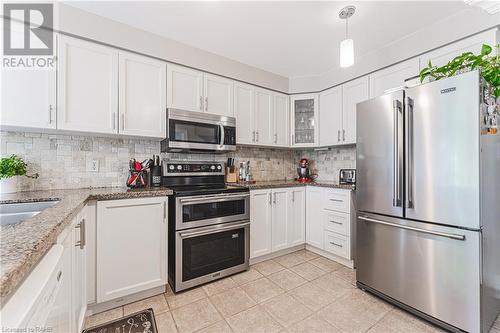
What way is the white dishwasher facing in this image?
to the viewer's right

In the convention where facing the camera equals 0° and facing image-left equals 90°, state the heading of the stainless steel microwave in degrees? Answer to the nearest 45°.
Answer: approximately 315°

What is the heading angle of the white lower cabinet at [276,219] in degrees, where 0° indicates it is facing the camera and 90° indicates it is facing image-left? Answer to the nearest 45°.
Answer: approximately 315°

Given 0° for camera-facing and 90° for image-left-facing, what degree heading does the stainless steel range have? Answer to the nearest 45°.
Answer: approximately 315°

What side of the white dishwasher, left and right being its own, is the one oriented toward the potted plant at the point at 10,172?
left

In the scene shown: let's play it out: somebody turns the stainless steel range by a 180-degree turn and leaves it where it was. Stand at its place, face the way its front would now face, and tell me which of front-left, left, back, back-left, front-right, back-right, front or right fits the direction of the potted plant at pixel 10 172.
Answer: front-left

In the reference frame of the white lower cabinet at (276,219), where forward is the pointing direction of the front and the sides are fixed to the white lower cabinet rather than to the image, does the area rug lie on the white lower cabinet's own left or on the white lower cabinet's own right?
on the white lower cabinet's own right

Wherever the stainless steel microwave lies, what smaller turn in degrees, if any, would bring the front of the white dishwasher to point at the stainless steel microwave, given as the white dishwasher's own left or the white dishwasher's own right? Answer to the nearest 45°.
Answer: approximately 45° to the white dishwasher's own left

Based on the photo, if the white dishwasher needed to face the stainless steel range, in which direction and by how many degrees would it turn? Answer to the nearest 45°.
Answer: approximately 45° to its left

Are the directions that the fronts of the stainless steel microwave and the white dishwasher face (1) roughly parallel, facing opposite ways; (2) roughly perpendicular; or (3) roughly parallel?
roughly perpendicular

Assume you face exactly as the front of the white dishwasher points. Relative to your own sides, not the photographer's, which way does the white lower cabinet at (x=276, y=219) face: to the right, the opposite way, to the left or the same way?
to the right
